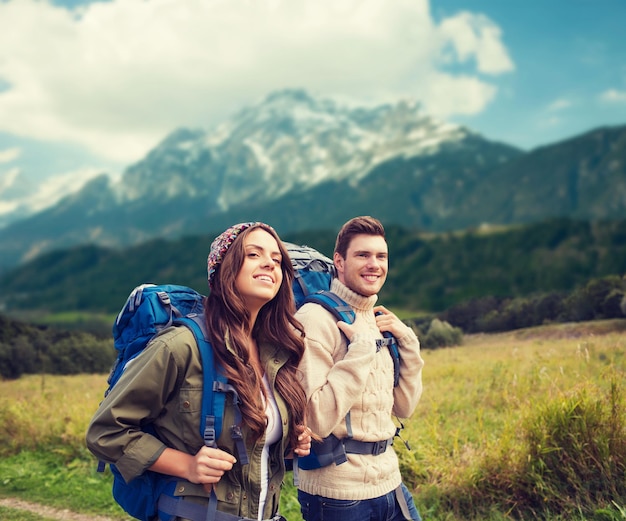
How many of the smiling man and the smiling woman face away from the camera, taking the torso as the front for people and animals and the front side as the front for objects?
0

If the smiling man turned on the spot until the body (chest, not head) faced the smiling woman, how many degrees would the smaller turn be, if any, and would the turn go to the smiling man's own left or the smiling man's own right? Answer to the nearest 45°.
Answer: approximately 90° to the smiling man's own right

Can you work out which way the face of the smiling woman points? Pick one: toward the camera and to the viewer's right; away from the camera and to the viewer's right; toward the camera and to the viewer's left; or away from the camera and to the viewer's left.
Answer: toward the camera and to the viewer's right

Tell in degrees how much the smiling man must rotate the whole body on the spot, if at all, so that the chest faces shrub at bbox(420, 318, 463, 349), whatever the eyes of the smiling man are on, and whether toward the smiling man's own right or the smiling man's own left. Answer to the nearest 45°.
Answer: approximately 135° to the smiling man's own left

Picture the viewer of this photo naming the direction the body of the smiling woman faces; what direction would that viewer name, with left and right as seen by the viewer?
facing the viewer and to the right of the viewer

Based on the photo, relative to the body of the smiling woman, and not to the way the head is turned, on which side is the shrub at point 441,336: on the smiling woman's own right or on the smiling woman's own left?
on the smiling woman's own left
